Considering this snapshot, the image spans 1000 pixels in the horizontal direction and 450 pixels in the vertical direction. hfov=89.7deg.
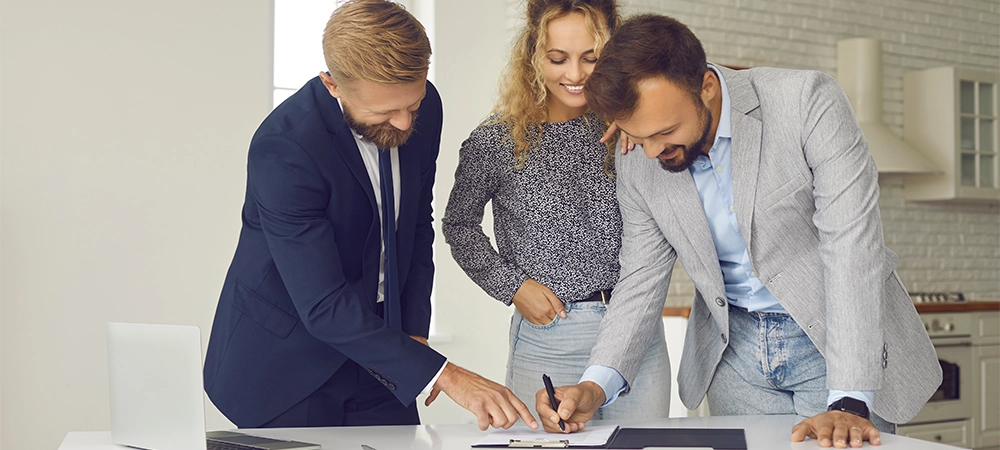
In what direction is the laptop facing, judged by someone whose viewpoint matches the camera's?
facing away from the viewer and to the right of the viewer

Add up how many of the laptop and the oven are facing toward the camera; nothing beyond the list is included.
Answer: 1

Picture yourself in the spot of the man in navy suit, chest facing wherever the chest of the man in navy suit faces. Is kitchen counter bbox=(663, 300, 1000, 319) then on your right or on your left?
on your left

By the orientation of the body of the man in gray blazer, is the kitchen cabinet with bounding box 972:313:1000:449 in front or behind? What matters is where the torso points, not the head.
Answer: behind

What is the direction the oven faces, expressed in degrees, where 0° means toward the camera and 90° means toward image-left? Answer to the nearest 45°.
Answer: approximately 0°

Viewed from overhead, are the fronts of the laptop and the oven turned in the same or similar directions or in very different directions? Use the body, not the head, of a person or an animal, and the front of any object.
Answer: very different directions
